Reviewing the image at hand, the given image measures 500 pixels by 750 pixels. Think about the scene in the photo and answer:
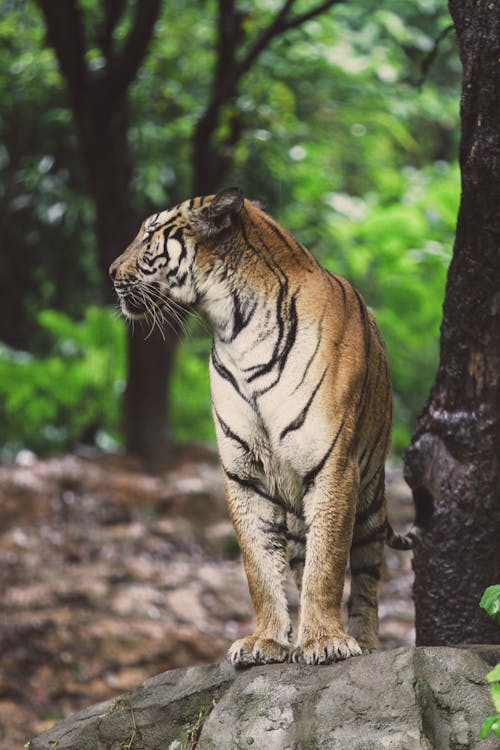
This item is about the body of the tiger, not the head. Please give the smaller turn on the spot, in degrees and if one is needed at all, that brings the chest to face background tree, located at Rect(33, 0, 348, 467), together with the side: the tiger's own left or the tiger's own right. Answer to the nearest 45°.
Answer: approximately 135° to the tiger's own right

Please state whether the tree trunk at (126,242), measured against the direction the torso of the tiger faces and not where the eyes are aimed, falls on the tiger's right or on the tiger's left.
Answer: on the tiger's right

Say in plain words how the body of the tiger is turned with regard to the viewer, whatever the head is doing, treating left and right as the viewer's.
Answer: facing the viewer and to the left of the viewer
